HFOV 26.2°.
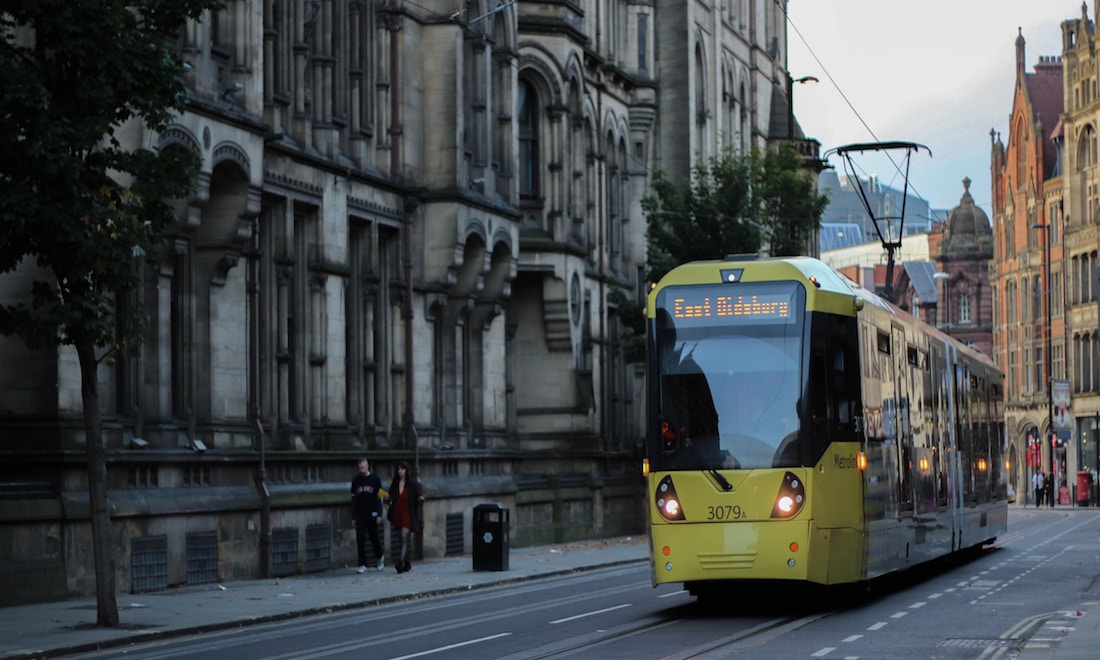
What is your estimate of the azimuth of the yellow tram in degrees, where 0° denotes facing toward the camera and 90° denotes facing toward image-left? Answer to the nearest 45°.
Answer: approximately 45°

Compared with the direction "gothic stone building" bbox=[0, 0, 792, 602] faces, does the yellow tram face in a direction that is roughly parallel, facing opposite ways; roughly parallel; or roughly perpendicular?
roughly perpendicular

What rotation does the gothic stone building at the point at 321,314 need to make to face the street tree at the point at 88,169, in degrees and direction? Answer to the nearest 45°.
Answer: approximately 45° to its right

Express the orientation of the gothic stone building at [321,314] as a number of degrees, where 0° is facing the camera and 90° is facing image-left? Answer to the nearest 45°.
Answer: approximately 315°

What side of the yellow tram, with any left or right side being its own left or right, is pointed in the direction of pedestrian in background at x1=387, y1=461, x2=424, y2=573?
right

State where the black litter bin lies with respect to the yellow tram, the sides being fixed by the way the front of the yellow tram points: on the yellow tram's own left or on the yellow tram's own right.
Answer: on the yellow tram's own right

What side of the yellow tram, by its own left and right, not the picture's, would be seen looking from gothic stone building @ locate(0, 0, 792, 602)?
right

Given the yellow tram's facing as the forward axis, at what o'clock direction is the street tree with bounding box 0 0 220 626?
The street tree is roughly at 1 o'clock from the yellow tram.
